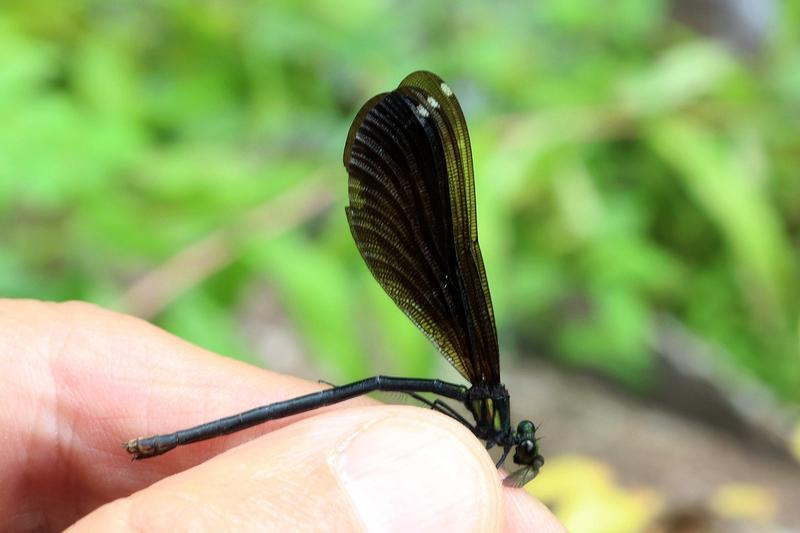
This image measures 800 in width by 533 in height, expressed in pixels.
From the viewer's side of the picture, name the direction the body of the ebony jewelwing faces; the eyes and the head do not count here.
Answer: to the viewer's right
